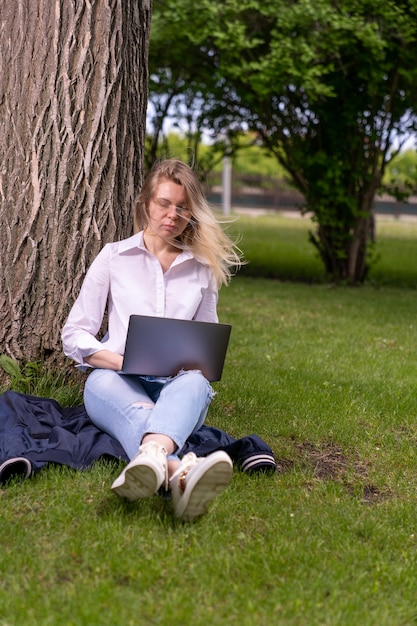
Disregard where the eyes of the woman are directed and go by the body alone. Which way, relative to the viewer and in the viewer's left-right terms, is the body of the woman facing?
facing the viewer

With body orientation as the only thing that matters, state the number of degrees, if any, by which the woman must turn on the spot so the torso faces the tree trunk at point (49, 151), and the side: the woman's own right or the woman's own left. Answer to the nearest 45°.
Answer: approximately 135° to the woman's own right

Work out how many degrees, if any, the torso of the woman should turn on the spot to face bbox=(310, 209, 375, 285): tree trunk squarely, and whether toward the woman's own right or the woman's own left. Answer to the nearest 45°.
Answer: approximately 180°
